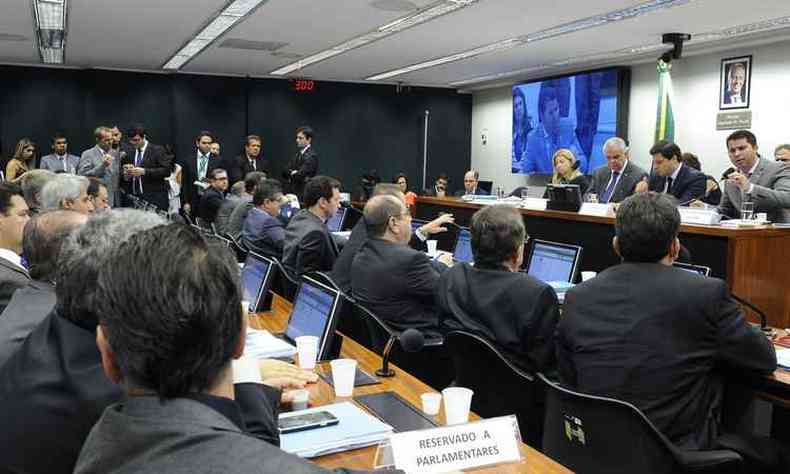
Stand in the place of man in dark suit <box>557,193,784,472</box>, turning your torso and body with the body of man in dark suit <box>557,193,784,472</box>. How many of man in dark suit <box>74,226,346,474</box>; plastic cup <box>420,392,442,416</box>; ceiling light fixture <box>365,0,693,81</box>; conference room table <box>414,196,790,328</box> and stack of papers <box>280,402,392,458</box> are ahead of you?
2

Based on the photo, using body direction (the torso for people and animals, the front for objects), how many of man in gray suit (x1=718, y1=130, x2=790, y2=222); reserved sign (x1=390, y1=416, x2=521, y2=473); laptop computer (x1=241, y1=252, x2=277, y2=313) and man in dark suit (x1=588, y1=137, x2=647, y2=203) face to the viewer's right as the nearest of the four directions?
0

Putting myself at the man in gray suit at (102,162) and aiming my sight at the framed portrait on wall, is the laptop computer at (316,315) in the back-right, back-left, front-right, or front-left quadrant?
front-right

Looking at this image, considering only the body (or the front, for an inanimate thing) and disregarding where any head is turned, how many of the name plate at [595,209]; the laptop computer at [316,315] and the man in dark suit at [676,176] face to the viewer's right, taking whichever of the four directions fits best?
0

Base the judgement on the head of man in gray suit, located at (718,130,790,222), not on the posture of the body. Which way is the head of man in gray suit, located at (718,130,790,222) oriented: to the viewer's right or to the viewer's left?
to the viewer's left

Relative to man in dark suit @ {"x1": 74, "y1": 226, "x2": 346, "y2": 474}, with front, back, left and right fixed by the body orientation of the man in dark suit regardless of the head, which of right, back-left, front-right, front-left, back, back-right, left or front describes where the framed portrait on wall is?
front-right

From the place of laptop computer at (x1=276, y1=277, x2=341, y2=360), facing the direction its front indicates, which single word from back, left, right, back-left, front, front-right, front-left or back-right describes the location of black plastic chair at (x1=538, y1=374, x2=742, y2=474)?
left

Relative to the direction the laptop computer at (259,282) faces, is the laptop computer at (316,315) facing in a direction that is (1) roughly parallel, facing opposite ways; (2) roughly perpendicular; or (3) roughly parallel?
roughly parallel

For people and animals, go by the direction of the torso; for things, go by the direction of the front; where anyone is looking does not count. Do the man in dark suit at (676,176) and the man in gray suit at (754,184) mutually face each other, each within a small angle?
no

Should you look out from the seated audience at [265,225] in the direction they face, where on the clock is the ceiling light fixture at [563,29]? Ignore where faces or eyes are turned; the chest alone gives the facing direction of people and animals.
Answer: The ceiling light fixture is roughly at 11 o'clock from the seated audience.

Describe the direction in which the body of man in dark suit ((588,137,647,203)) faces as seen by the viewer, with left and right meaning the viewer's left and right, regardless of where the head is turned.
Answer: facing the viewer and to the left of the viewer

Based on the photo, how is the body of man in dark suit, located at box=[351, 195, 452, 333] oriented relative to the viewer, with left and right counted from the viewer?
facing away from the viewer and to the right of the viewer

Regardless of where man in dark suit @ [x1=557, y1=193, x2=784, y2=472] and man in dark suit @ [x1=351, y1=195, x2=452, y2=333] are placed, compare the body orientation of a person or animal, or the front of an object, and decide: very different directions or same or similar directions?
same or similar directions

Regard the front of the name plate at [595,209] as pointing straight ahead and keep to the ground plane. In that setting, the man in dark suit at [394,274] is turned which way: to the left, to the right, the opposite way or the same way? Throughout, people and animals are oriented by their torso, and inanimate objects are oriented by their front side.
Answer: the opposite way

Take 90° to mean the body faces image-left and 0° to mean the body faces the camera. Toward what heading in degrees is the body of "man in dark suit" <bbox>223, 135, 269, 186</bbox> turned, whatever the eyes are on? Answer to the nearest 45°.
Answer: approximately 315°

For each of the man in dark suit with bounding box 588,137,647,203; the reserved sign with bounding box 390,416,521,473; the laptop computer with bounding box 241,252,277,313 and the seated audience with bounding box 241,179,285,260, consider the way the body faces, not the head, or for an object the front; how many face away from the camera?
0

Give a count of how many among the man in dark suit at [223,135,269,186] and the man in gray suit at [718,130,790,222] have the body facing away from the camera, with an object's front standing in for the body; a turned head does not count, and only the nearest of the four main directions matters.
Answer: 0

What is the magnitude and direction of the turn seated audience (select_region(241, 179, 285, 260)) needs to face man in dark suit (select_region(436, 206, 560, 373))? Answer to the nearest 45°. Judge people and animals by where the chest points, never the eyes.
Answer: approximately 90° to their right

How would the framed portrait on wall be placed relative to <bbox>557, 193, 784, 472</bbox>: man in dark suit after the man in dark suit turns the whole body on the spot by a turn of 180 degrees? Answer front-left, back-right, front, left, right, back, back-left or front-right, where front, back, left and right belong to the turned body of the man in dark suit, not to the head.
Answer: back

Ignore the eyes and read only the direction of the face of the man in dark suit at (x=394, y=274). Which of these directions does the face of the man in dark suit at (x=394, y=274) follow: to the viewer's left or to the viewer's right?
to the viewer's right
